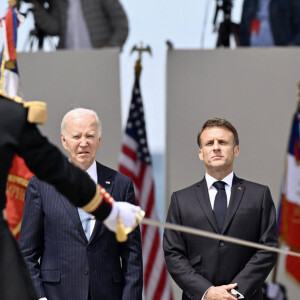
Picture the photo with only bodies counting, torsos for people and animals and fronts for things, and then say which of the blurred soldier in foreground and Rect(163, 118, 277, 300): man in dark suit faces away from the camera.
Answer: the blurred soldier in foreground

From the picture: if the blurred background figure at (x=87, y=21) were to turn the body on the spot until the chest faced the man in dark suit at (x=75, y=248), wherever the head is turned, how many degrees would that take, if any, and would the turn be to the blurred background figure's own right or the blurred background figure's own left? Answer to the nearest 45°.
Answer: approximately 45° to the blurred background figure's own left

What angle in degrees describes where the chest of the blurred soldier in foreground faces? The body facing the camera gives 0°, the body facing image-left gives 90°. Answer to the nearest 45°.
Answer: approximately 180°

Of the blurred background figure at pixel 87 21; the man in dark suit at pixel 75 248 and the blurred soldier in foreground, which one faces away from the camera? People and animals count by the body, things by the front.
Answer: the blurred soldier in foreground

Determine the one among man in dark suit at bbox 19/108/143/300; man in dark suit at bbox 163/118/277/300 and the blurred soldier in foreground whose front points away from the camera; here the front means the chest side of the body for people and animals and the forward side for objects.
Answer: the blurred soldier in foreground

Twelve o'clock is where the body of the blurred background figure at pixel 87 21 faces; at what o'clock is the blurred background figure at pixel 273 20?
the blurred background figure at pixel 273 20 is roughly at 8 o'clock from the blurred background figure at pixel 87 21.

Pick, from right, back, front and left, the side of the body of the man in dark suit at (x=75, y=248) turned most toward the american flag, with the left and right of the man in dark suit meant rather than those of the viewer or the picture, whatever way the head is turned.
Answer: back

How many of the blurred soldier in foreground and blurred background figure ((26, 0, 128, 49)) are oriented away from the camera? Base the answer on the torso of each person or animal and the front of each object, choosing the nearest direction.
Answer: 1
